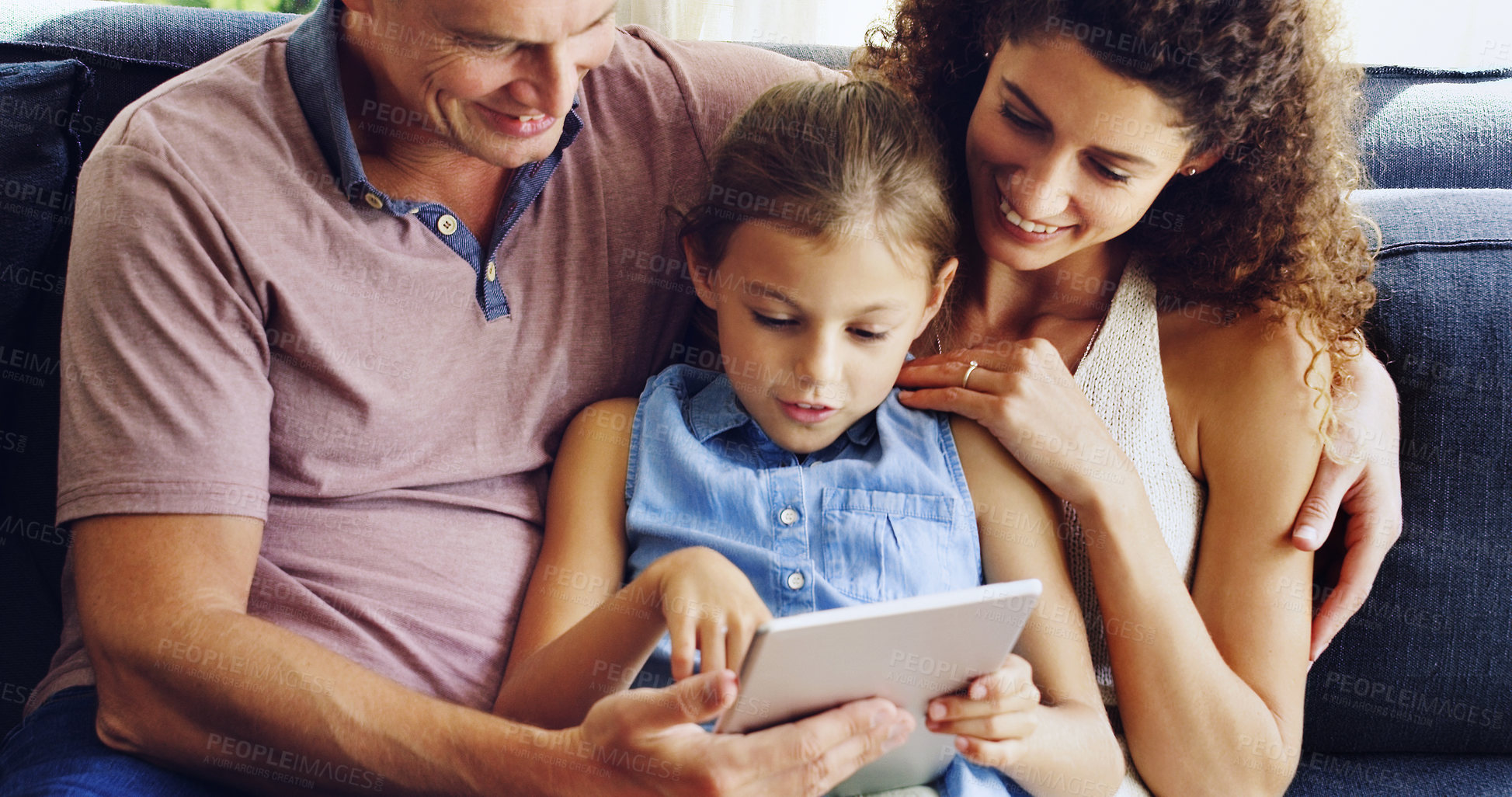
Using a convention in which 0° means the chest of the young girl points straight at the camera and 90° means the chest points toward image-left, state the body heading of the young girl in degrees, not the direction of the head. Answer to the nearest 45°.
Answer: approximately 0°

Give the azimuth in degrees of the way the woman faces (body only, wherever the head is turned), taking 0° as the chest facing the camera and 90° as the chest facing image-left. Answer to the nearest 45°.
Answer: approximately 45°

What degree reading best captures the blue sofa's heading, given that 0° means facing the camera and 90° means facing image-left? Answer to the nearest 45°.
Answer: approximately 0°
